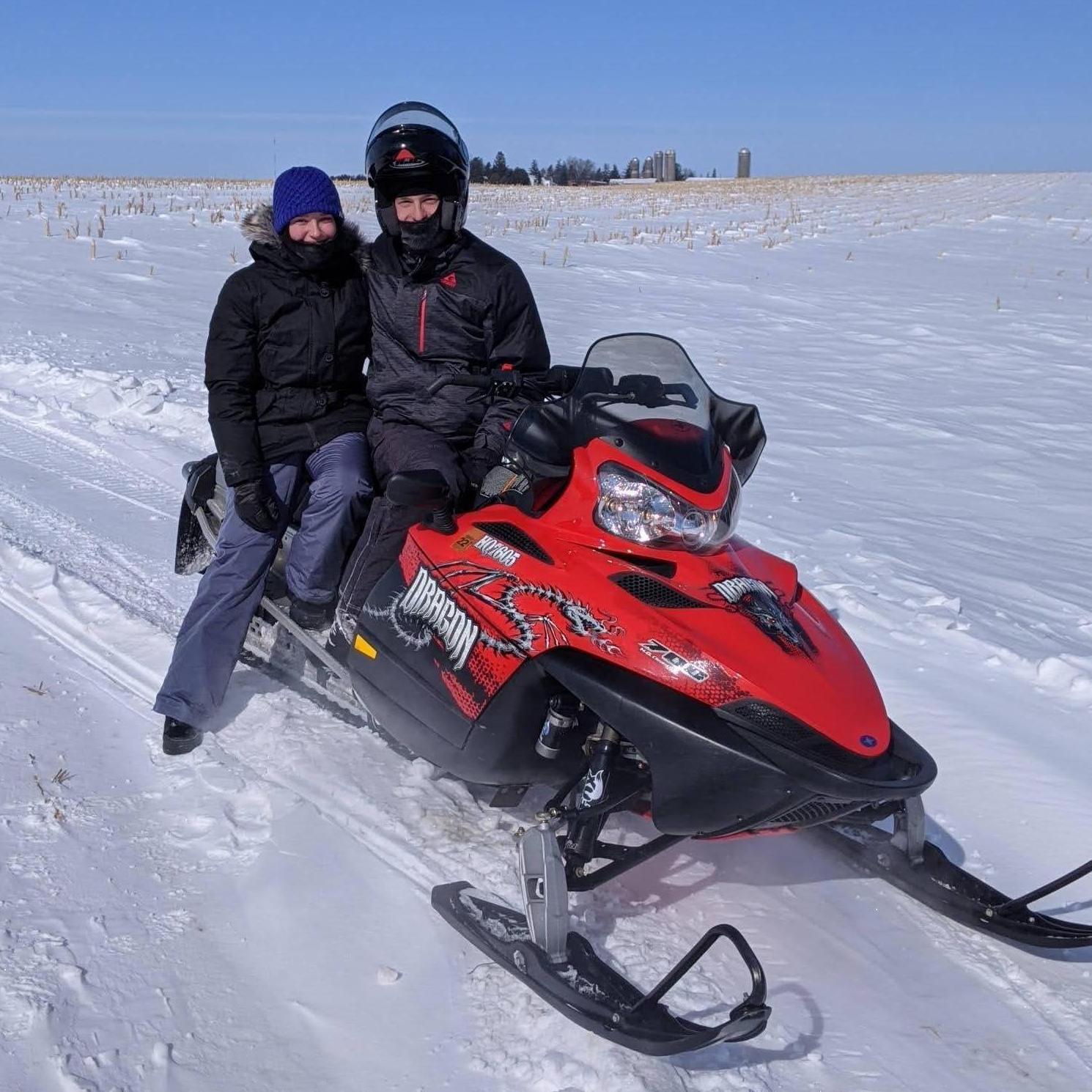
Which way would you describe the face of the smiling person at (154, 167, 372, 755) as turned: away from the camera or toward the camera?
toward the camera

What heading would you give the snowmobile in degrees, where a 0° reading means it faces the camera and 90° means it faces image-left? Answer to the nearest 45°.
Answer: approximately 315°

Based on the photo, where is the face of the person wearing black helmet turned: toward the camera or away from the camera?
toward the camera
